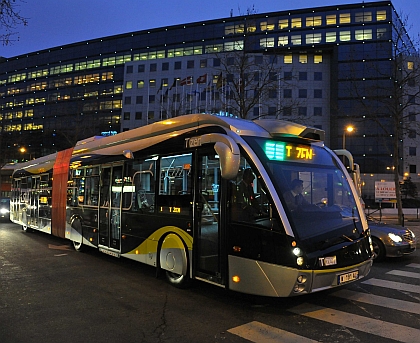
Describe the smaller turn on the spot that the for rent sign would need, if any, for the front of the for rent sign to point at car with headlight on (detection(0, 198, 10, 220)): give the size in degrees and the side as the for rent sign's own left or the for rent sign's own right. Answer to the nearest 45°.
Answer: approximately 90° to the for rent sign's own right

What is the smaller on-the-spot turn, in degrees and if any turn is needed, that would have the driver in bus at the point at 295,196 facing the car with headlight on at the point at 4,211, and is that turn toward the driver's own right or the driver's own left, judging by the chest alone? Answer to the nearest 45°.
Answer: approximately 180°

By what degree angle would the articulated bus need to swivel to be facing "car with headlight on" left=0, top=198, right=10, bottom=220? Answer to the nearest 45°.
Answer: approximately 180°

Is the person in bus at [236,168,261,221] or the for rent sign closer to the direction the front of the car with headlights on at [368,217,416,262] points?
the person in bus

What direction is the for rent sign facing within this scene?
toward the camera

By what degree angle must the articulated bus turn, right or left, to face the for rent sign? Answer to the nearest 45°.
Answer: approximately 90° to its left

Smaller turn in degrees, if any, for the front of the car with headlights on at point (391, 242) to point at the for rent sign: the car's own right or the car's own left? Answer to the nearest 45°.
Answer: approximately 135° to the car's own left

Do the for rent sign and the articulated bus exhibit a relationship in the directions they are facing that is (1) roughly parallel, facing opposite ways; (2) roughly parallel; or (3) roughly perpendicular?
roughly perpendicular

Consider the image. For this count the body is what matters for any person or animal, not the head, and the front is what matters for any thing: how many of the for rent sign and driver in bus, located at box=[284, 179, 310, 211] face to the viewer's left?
0

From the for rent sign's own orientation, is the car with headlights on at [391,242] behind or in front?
in front

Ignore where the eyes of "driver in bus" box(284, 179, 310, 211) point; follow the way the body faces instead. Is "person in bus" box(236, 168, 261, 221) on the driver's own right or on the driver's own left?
on the driver's own right
